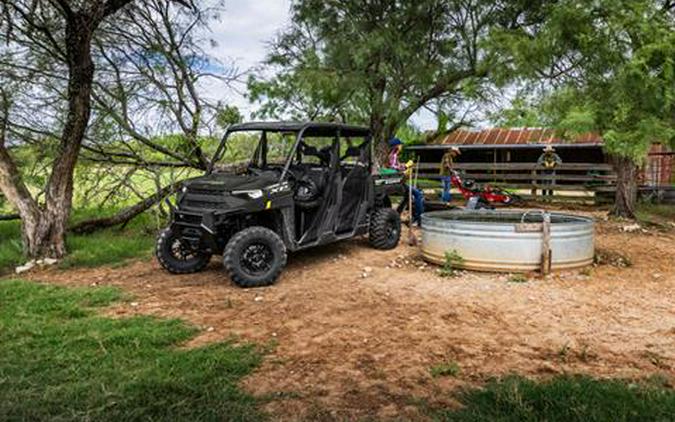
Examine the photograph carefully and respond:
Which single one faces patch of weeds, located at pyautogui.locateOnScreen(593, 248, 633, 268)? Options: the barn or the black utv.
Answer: the barn

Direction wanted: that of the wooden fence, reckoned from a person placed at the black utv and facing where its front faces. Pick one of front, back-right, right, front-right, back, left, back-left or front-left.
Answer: back

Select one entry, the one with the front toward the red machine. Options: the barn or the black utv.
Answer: the barn

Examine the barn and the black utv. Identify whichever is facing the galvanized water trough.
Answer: the barn

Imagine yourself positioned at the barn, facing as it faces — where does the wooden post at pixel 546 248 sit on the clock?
The wooden post is roughly at 12 o'clock from the barn.

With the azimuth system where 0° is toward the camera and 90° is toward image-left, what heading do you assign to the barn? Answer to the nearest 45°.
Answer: approximately 0°

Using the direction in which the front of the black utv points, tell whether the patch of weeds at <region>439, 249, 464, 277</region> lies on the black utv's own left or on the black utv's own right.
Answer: on the black utv's own left

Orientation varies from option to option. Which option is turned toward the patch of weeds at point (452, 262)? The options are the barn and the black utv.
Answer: the barn

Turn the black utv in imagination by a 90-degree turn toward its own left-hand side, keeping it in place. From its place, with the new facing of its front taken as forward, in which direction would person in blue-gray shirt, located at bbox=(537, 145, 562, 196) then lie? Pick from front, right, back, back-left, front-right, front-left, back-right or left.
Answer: left

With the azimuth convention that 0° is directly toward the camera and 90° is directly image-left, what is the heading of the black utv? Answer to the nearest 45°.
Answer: approximately 45°

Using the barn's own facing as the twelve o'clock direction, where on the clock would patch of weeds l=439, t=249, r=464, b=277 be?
The patch of weeds is roughly at 12 o'clock from the barn.
